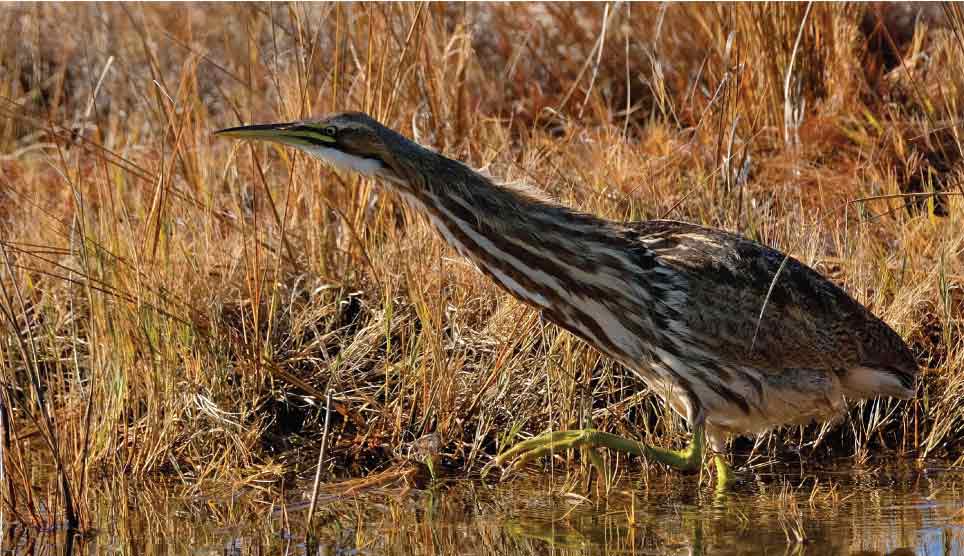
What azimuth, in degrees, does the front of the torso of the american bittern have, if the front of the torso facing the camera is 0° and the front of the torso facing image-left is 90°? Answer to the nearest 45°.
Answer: approximately 90°
